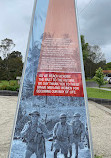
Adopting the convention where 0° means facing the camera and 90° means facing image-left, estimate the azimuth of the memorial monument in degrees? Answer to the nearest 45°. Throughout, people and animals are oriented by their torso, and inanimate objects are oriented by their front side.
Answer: approximately 0°
